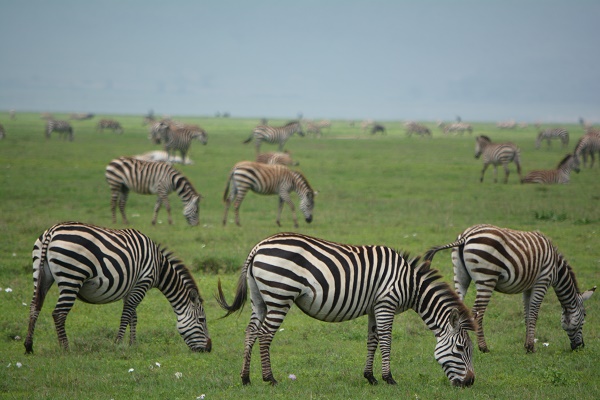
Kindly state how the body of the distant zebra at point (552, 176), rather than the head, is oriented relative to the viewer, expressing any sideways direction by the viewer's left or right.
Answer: facing to the right of the viewer

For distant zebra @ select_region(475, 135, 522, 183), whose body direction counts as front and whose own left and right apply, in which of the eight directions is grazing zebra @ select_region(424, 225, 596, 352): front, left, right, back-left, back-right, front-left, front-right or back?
left

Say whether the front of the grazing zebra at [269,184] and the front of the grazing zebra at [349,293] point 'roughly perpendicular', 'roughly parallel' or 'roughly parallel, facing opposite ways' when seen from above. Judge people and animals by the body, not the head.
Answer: roughly parallel

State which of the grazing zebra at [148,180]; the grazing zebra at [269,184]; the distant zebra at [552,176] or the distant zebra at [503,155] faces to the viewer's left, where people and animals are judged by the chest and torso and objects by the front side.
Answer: the distant zebra at [503,155]

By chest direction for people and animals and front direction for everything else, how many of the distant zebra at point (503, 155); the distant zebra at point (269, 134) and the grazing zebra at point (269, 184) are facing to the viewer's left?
1

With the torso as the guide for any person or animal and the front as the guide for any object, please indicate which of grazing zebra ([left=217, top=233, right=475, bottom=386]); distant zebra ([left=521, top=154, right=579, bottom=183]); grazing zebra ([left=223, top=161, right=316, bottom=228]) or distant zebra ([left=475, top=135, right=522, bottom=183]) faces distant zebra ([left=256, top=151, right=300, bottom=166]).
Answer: distant zebra ([left=475, top=135, right=522, bottom=183])

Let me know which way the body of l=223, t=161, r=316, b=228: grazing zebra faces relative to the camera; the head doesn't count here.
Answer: to the viewer's right

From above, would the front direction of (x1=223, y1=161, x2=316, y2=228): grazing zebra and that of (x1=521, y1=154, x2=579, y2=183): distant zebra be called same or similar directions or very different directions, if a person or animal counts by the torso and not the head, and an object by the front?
same or similar directions

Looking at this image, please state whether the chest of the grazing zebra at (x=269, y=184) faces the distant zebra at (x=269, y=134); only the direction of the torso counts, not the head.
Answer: no

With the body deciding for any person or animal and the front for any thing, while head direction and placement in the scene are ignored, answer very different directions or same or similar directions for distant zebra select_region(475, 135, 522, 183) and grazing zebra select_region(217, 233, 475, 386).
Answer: very different directions

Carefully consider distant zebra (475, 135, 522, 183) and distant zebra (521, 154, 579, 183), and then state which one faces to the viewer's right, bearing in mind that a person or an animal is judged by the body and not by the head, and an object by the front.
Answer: distant zebra (521, 154, 579, 183)

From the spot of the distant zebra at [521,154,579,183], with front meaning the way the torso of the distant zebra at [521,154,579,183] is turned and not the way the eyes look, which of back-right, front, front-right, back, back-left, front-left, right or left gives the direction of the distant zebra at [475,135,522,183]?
back

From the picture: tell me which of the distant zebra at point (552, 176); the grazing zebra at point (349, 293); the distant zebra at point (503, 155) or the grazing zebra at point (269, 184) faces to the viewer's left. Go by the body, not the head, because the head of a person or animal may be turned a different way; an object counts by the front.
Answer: the distant zebra at point (503, 155)

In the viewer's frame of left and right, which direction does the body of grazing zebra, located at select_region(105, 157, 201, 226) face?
facing to the right of the viewer

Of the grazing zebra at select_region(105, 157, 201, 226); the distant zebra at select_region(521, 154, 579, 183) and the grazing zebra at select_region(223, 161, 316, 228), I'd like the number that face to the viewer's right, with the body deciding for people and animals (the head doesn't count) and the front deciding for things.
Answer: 3

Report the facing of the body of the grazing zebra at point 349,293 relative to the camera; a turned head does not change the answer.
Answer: to the viewer's right

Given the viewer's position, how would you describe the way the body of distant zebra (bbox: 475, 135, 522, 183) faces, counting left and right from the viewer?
facing to the left of the viewer

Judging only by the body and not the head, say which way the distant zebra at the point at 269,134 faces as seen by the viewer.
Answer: to the viewer's right
